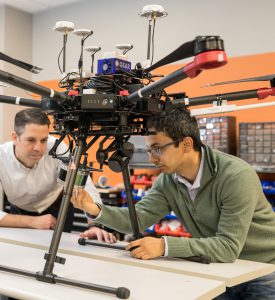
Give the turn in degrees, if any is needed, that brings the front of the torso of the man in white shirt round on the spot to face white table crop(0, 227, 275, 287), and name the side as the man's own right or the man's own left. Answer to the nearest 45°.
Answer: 0° — they already face it

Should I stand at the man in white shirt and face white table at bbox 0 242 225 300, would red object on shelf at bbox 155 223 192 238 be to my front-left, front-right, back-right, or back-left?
back-left

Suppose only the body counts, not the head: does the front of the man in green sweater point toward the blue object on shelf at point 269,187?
no

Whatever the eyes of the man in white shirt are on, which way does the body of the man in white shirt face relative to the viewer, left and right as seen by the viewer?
facing the viewer and to the right of the viewer

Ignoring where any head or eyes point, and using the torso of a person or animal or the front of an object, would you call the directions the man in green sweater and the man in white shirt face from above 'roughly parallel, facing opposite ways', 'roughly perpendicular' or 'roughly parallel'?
roughly perpendicular

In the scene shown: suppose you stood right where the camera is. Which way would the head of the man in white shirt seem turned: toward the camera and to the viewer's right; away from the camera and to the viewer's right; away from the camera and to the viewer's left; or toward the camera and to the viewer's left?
toward the camera and to the viewer's right

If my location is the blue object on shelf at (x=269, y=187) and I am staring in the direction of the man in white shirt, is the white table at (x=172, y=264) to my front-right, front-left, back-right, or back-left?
front-left

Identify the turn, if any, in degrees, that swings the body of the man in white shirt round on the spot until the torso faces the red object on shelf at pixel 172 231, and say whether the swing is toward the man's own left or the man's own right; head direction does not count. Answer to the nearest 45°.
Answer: approximately 90° to the man's own left

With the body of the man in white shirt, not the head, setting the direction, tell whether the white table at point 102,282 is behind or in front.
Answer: in front

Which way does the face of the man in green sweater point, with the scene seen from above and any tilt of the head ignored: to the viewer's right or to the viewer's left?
to the viewer's left

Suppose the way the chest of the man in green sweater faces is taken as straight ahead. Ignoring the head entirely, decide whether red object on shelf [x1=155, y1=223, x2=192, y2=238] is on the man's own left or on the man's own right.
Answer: on the man's own right

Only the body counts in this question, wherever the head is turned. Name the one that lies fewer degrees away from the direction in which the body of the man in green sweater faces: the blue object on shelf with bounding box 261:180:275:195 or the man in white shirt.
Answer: the man in white shirt

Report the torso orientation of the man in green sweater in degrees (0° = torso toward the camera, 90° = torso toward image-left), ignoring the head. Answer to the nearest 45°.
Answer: approximately 45°
